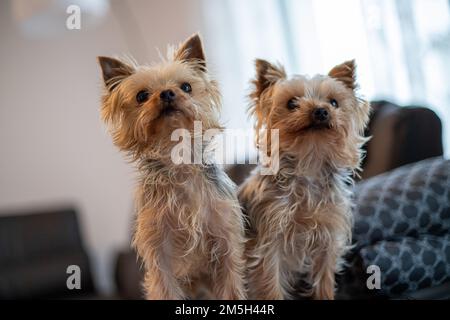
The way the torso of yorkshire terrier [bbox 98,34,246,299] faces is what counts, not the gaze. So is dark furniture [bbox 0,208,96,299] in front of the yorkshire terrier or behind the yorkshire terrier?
behind

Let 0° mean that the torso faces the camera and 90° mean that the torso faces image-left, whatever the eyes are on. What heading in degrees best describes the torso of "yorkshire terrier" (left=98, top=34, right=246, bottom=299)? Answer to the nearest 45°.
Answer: approximately 0°
